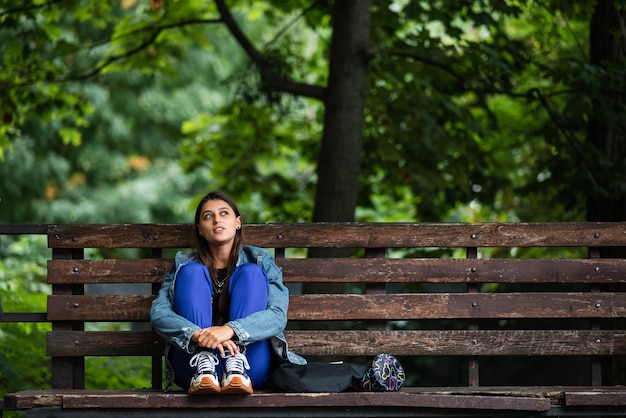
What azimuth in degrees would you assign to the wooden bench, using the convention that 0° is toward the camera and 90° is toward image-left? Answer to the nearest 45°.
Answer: approximately 0°

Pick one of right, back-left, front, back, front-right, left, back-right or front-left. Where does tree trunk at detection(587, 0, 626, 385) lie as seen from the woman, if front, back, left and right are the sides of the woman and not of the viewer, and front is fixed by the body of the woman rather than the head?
back-left

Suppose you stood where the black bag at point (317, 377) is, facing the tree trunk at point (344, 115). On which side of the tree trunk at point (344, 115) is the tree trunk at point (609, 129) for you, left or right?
right

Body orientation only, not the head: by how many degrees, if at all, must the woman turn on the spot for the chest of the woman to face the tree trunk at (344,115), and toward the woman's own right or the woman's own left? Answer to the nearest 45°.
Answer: approximately 180°

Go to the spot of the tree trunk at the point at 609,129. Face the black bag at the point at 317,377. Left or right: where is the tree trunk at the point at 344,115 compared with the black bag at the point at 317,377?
right

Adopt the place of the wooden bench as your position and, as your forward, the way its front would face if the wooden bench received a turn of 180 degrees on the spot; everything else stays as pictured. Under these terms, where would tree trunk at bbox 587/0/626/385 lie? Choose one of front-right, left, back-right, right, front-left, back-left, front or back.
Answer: front-right

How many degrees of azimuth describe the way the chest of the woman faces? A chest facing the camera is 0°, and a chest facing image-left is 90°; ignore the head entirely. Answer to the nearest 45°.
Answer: approximately 0°

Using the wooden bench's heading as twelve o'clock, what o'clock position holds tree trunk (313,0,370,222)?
The tree trunk is roughly at 6 o'clock from the wooden bench.
